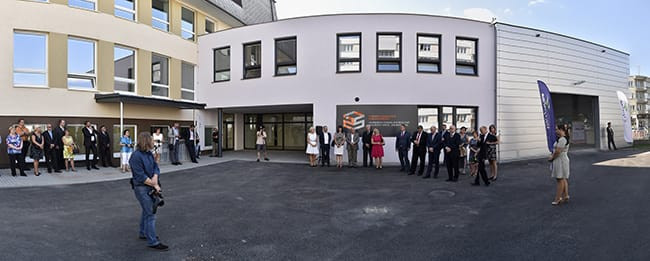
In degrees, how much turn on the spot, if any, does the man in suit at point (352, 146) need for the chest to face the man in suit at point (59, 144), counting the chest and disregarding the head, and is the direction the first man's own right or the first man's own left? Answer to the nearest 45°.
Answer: approximately 90° to the first man's own right

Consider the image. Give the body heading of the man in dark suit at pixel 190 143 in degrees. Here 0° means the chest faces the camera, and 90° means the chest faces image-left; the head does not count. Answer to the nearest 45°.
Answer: approximately 315°

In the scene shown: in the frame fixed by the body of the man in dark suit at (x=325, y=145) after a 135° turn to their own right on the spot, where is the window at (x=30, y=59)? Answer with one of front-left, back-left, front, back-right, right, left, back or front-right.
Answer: front-left

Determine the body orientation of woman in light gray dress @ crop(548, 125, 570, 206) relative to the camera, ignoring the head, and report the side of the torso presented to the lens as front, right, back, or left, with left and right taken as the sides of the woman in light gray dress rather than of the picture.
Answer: left

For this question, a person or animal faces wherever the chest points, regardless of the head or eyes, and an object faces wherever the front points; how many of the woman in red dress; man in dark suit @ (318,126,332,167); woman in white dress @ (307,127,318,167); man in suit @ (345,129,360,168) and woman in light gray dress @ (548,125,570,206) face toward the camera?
4

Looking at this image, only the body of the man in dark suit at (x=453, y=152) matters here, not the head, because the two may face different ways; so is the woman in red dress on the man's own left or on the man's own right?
on the man's own right

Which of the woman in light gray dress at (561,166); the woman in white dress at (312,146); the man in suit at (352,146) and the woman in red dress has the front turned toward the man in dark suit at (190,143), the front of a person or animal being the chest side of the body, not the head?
the woman in light gray dress at (561,166)

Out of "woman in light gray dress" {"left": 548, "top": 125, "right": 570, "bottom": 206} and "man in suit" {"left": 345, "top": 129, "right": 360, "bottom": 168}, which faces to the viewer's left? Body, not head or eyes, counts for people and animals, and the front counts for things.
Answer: the woman in light gray dress

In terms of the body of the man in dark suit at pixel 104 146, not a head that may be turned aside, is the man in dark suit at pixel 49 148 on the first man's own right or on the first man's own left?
on the first man's own right

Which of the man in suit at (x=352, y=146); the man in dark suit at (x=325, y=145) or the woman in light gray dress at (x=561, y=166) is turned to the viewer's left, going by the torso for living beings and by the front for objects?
the woman in light gray dress

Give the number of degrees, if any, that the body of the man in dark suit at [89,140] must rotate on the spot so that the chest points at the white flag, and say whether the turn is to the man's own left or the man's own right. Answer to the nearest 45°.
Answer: approximately 45° to the man's own left

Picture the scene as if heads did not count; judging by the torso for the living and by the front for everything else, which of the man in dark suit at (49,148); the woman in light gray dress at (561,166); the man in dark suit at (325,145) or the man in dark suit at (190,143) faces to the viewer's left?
the woman in light gray dress

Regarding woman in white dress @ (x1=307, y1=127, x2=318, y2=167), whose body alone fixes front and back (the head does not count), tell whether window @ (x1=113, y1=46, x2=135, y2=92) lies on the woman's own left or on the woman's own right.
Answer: on the woman's own right
